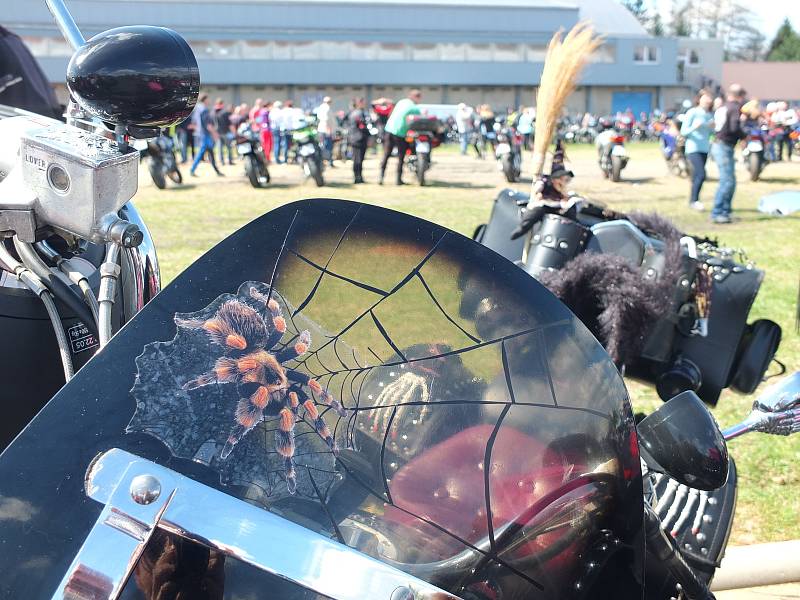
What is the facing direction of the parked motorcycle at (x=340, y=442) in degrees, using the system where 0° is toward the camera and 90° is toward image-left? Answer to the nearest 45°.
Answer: approximately 45°

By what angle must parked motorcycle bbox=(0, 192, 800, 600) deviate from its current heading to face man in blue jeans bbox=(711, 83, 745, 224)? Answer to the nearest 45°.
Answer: approximately 135° to its right

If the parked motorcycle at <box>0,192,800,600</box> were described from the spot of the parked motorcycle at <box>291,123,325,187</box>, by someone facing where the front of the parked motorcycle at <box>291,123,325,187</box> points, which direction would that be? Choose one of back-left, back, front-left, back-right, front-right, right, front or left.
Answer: front-right

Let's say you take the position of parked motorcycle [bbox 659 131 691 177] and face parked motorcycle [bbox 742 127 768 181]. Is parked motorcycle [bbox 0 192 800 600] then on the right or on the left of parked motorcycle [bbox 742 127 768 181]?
right

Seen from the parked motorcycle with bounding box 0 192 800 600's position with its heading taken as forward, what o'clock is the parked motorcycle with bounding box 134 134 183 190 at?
the parked motorcycle with bounding box 134 134 183 190 is roughly at 4 o'clock from the parked motorcycle with bounding box 0 192 800 600.
